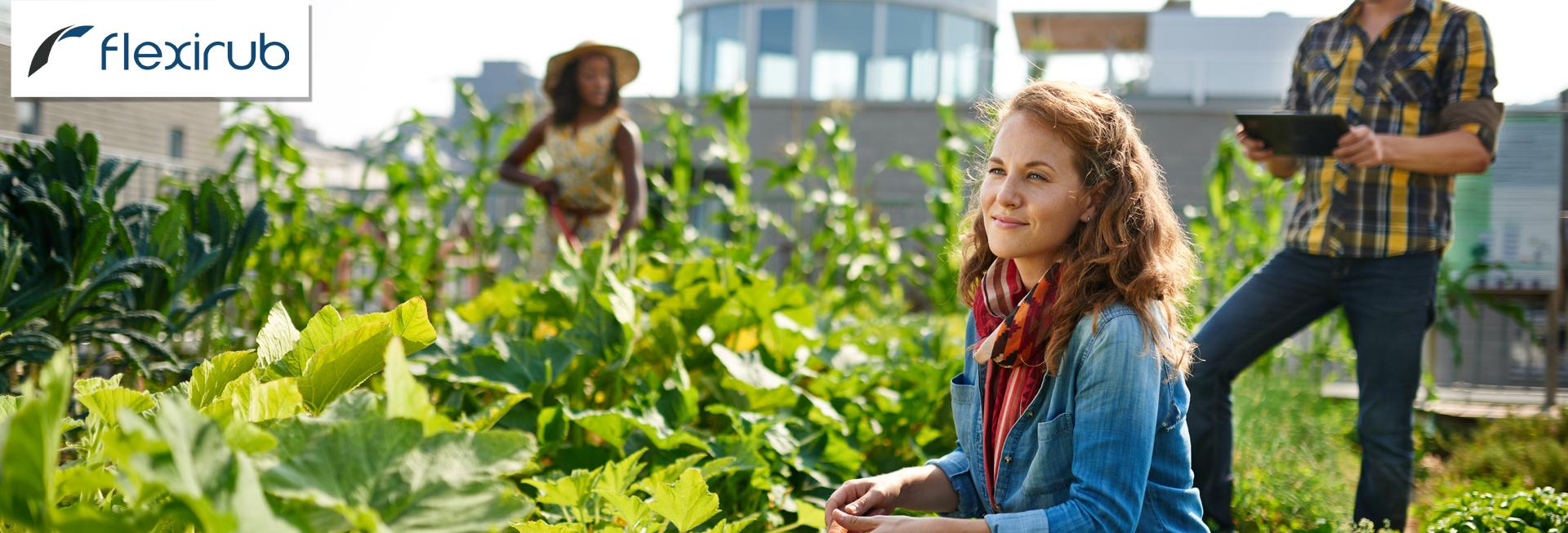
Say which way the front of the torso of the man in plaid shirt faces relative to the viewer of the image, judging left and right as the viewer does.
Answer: facing the viewer and to the left of the viewer
